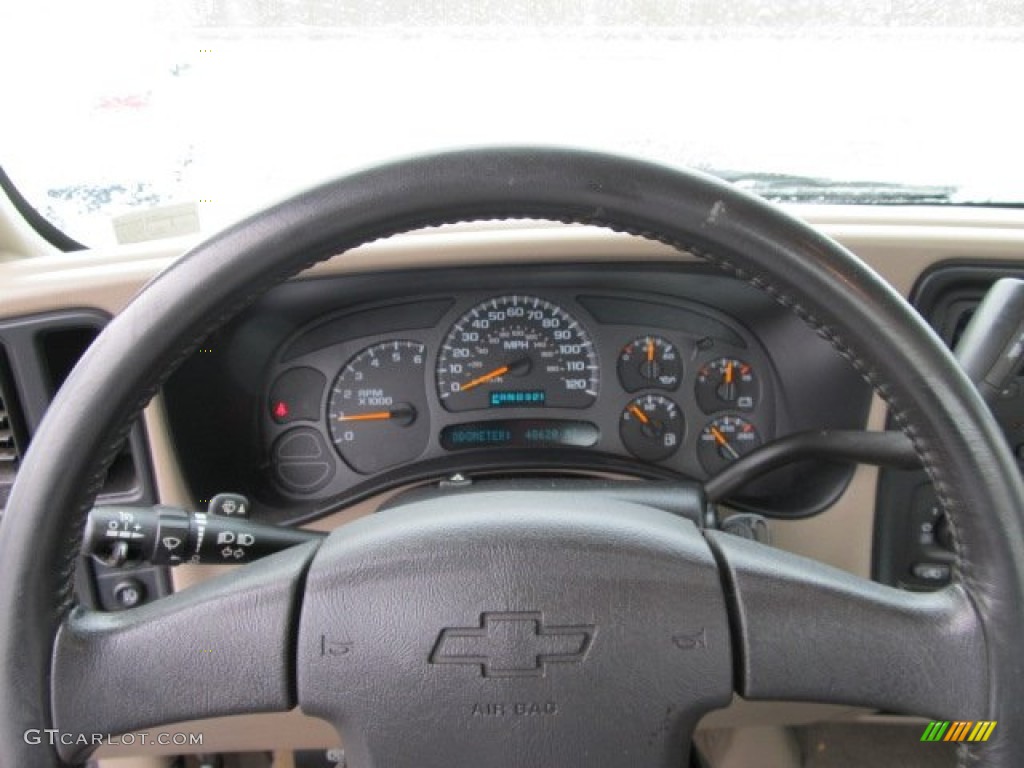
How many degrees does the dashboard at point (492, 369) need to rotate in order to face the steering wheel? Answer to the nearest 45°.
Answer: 0° — it already faces it

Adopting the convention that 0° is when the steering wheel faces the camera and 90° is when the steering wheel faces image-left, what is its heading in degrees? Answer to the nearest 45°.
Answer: approximately 0°

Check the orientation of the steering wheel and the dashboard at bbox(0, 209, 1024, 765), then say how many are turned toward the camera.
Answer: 2

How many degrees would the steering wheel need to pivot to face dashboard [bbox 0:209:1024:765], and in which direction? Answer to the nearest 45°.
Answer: approximately 180°
